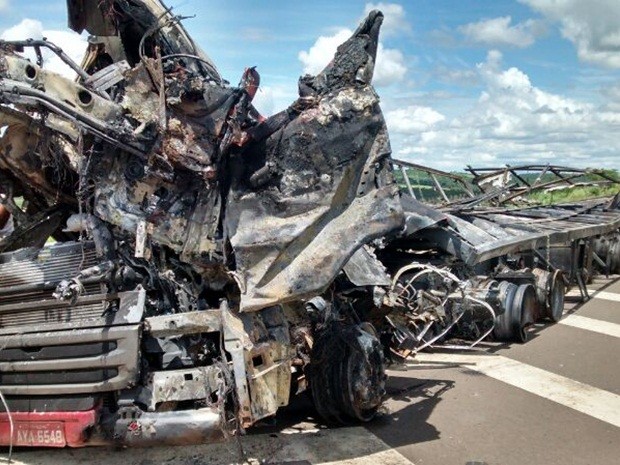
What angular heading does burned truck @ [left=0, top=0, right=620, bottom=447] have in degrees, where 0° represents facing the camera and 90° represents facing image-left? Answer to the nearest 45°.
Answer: approximately 45°
